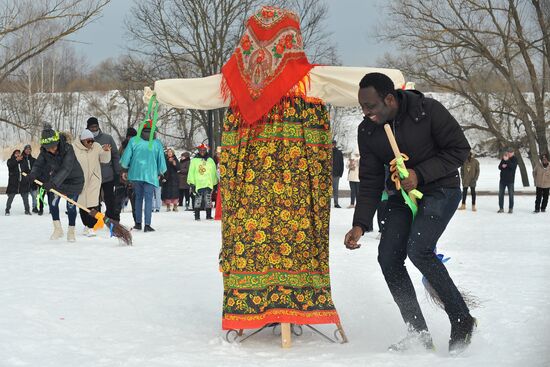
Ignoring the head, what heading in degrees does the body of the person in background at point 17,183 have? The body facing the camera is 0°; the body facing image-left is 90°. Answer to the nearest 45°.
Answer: approximately 0°

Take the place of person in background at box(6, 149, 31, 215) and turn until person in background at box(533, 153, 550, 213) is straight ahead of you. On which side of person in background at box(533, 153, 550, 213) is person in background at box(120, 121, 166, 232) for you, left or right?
right

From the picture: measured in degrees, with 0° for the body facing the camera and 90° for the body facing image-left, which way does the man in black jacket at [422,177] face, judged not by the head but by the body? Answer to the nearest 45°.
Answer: approximately 45°

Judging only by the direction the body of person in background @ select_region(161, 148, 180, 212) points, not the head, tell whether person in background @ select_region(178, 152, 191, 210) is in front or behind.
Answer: behind

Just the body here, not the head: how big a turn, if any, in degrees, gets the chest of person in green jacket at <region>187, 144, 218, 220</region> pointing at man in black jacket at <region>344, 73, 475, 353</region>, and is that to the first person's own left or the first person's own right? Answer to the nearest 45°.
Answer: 0° — they already face them
